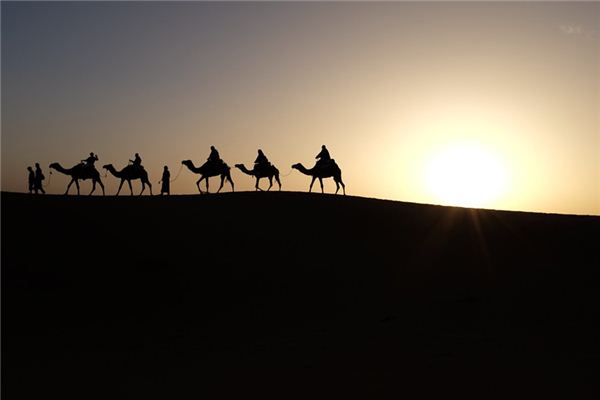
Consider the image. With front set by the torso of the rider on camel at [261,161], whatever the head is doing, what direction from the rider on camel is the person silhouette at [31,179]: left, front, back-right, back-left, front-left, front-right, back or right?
front

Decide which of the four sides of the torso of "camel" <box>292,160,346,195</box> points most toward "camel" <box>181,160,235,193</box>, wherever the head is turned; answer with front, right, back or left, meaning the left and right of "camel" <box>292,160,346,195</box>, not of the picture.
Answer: front

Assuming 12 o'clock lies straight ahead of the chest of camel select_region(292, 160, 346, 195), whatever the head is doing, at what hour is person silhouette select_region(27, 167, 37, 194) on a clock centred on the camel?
The person silhouette is roughly at 12 o'clock from the camel.

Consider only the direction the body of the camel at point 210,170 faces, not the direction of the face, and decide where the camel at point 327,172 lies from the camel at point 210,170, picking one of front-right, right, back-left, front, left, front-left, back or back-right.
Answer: back

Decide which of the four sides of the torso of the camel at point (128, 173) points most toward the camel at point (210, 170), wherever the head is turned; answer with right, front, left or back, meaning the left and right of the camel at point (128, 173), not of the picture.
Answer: back

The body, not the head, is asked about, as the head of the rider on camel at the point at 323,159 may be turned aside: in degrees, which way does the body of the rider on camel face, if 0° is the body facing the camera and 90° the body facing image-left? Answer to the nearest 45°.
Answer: approximately 90°

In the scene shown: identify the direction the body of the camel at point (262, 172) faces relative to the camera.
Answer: to the viewer's left

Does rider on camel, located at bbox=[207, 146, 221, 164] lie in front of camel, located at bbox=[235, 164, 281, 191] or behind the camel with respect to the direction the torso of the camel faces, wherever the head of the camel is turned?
in front

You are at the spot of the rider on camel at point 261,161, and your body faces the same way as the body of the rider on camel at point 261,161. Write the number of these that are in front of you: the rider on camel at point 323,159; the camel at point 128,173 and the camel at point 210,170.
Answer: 2

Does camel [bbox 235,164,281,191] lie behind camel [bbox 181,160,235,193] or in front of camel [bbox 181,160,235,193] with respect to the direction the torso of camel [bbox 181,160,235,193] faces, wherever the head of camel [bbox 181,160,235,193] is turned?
behind

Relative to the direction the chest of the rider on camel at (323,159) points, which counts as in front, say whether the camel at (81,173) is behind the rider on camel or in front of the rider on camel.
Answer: in front

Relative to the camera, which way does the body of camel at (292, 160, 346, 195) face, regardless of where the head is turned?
to the viewer's left

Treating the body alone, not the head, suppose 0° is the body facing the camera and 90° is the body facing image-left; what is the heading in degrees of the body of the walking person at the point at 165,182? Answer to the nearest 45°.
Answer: approximately 90°

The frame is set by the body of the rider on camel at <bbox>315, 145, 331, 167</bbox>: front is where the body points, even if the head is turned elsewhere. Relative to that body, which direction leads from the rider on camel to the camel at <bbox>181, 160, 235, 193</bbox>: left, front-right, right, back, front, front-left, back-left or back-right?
front

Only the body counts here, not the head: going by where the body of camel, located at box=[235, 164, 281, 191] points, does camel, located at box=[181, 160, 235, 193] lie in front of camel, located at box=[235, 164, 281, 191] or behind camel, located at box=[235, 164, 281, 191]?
in front

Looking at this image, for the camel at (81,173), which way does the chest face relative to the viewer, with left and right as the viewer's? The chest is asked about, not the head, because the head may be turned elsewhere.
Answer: facing to the left of the viewer

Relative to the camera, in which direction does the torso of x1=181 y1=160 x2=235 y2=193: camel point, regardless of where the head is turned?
to the viewer's left

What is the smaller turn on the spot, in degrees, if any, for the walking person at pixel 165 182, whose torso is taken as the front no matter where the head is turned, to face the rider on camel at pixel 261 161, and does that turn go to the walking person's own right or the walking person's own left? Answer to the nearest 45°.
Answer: approximately 180°

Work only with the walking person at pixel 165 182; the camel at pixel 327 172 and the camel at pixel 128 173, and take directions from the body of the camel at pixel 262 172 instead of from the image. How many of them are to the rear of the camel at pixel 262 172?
1

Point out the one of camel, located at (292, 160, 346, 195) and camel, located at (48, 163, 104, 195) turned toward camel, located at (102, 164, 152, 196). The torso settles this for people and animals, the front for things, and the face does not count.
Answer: camel, located at (292, 160, 346, 195)

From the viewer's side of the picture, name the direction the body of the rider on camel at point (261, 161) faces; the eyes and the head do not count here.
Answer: to the viewer's left
